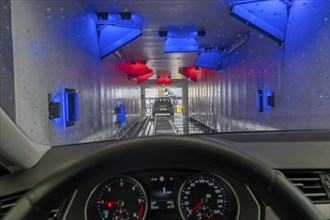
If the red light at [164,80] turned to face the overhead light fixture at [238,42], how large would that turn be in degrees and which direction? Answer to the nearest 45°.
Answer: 0° — it already faces it

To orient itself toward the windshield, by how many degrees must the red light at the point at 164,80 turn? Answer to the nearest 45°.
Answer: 0° — it already faces it

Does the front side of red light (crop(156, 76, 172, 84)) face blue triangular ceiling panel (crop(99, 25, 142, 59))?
yes

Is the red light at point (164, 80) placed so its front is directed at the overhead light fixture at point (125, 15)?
yes

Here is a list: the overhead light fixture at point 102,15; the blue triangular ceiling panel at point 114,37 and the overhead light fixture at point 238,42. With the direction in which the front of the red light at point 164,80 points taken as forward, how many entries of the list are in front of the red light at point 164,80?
3

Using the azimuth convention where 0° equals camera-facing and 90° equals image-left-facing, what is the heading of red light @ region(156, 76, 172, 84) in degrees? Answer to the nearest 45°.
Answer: approximately 0°

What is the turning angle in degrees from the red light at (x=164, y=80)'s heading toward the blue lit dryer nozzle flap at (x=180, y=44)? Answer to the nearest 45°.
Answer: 0° — it already faces it

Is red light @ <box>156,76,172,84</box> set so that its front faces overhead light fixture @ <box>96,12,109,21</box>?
yes
